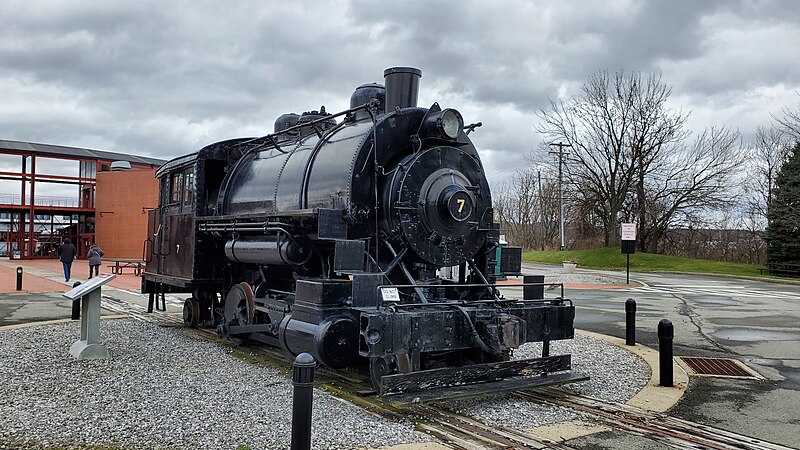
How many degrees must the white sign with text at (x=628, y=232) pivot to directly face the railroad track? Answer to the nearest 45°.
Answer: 0° — it already faces it

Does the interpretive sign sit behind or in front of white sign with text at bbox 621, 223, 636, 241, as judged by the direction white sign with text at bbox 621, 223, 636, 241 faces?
in front

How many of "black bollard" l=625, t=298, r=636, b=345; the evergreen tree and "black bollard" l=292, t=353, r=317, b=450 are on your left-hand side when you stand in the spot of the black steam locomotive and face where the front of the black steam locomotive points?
2

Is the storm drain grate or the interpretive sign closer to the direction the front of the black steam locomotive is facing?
the storm drain grate

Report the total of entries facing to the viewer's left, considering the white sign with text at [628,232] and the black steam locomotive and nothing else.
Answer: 0

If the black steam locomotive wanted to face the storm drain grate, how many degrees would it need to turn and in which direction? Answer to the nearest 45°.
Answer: approximately 45° to its left

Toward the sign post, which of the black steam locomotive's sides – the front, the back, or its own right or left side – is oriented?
left

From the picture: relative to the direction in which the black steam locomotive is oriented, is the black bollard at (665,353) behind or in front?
in front

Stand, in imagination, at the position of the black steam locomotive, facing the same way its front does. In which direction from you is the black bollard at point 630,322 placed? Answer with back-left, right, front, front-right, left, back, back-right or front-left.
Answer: left

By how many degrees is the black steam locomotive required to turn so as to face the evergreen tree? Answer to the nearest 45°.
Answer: approximately 90° to its left

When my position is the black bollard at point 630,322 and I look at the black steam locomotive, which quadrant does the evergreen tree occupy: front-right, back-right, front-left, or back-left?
back-right

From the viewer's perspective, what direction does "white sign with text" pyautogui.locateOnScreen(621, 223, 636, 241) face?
toward the camera
